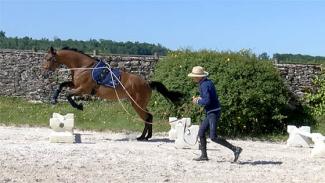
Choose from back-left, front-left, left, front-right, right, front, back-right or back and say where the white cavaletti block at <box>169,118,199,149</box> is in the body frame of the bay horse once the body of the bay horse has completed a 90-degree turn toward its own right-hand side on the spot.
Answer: back-right

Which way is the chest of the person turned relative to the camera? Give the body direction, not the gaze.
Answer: to the viewer's left

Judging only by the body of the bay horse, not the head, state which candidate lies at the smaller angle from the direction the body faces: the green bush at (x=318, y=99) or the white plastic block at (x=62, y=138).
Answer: the white plastic block

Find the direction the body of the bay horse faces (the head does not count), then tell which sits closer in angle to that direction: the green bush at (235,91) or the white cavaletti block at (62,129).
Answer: the white cavaletti block

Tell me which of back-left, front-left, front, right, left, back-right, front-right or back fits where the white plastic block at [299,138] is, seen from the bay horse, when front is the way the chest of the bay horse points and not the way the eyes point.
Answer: back

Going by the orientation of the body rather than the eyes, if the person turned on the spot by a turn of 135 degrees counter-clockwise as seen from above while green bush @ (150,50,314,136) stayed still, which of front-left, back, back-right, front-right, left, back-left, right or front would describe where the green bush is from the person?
back-left

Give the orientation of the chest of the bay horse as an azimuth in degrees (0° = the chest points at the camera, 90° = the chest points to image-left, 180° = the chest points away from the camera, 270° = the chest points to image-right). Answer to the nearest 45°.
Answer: approximately 90°

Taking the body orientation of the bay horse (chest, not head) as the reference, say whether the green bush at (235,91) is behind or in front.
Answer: behind

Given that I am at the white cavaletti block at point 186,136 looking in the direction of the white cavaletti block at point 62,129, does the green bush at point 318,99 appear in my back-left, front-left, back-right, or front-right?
back-right

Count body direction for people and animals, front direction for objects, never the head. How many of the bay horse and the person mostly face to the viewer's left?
2
